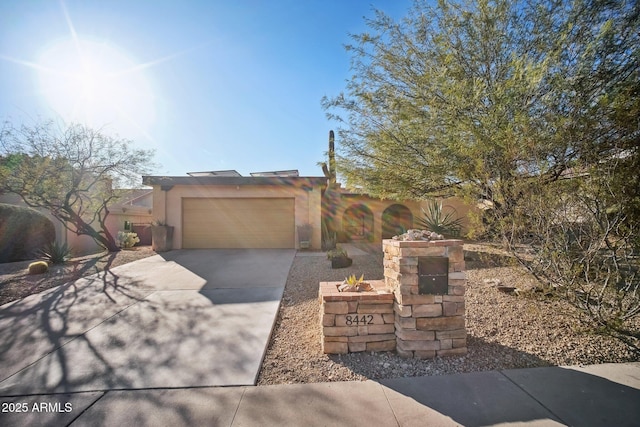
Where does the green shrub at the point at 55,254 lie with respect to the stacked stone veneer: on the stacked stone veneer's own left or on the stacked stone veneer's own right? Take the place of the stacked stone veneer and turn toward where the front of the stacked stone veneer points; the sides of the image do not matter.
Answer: on the stacked stone veneer's own right

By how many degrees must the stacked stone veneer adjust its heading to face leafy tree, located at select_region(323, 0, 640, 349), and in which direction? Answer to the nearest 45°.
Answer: approximately 135° to its left

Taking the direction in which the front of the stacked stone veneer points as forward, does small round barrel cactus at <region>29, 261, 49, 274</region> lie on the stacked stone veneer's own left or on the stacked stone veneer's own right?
on the stacked stone veneer's own right

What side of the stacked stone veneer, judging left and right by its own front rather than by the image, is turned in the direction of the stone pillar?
left

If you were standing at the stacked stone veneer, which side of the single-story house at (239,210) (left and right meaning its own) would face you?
front

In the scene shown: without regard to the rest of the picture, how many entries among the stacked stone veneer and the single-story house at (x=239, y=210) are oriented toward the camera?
2

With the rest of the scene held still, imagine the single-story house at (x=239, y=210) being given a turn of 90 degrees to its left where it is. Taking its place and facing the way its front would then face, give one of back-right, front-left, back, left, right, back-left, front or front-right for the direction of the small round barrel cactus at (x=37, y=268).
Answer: back-right

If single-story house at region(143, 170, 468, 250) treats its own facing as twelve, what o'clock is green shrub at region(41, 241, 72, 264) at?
The green shrub is roughly at 2 o'clock from the single-story house.

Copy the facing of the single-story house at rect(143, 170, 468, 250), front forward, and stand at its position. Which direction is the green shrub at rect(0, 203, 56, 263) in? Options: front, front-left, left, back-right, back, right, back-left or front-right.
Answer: right

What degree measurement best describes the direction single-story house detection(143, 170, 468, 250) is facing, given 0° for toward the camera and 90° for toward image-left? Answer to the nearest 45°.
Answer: approximately 0°

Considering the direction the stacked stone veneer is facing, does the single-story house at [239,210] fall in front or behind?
behind
